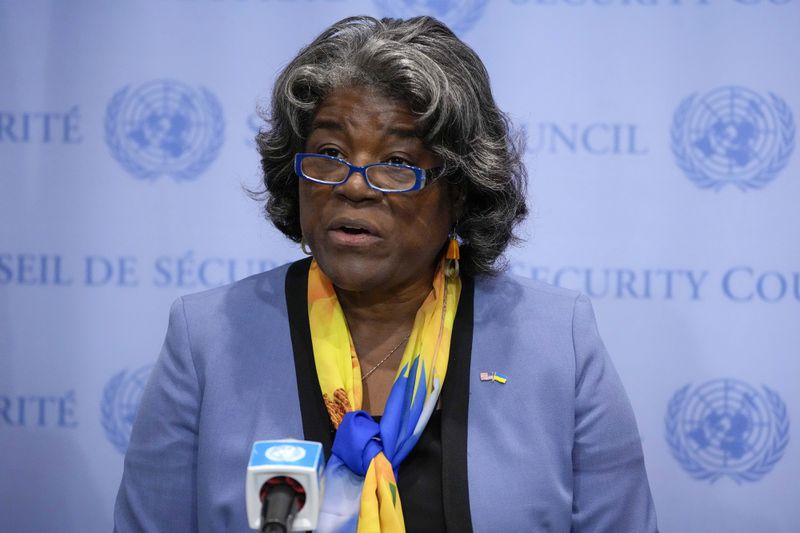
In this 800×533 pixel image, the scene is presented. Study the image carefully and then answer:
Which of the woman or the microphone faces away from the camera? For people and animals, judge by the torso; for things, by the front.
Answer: the microphone

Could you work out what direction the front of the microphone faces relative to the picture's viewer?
facing away from the viewer

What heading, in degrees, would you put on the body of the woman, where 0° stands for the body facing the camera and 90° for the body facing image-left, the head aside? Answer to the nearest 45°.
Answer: approximately 0°

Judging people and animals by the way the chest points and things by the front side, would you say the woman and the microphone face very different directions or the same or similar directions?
very different directions

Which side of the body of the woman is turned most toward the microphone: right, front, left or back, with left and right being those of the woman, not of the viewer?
front

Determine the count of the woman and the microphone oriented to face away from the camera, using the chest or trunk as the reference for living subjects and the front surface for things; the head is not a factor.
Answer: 1

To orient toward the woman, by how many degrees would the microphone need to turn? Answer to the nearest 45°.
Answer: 0° — it already faces them
